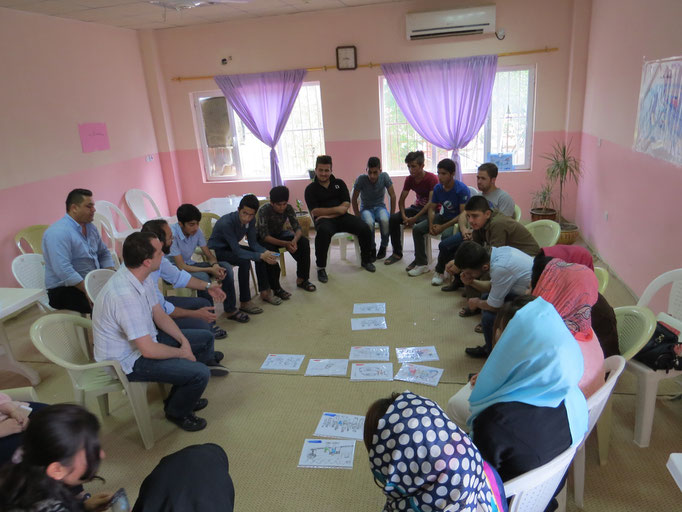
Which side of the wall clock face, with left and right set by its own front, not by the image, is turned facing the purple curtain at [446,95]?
left

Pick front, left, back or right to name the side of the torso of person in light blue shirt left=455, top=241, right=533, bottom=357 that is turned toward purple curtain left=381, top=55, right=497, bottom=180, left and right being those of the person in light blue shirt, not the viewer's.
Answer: right

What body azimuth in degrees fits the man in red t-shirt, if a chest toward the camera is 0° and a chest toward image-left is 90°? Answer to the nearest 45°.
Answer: approximately 45°

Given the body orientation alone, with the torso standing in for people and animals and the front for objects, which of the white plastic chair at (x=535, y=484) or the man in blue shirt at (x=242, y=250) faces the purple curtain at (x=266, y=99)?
the white plastic chair

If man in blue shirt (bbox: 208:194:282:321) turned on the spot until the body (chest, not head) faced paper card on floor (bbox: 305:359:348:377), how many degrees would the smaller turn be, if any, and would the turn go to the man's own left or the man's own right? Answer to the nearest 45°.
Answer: approximately 45° to the man's own right

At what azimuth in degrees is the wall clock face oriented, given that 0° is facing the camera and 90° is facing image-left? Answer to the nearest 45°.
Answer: approximately 0°

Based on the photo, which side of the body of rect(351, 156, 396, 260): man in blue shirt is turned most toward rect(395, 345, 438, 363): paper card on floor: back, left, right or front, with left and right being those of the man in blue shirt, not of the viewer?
front

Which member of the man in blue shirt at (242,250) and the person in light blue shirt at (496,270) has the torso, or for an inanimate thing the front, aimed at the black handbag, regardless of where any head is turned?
the man in blue shirt

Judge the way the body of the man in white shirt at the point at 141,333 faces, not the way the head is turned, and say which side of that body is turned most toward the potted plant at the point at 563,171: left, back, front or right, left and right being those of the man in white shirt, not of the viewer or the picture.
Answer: front

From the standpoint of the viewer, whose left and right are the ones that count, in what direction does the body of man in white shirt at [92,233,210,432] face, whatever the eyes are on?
facing to the right of the viewer

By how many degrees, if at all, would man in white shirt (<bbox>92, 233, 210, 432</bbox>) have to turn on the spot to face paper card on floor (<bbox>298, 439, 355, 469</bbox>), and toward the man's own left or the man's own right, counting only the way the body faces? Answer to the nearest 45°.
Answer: approximately 45° to the man's own right

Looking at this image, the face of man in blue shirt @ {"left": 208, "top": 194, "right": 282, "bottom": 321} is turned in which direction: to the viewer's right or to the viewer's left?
to the viewer's right

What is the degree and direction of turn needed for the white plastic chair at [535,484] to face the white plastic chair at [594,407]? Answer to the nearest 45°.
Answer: approximately 45° to its right

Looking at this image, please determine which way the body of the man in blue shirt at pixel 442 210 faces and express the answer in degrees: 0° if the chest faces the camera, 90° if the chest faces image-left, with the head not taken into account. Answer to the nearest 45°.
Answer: approximately 45°

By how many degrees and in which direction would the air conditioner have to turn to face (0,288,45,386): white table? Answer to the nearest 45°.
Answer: approximately 45° to its right
